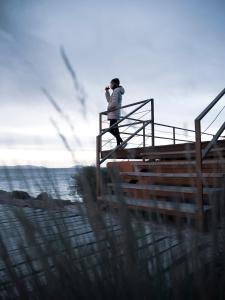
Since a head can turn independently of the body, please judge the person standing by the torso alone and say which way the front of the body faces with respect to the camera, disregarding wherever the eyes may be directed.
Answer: to the viewer's left
